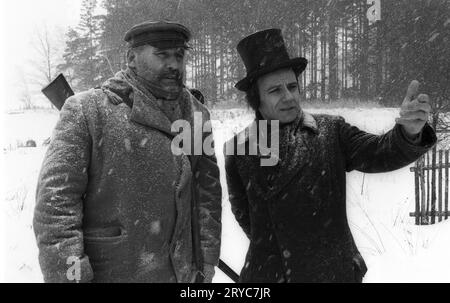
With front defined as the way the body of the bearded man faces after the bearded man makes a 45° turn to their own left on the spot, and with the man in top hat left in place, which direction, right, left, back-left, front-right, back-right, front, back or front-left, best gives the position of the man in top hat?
front

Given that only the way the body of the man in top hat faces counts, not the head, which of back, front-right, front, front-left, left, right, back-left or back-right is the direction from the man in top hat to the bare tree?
back-right

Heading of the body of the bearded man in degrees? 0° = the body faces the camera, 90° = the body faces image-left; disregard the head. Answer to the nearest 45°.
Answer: approximately 315°

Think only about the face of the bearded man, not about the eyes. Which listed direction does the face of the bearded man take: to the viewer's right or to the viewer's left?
to the viewer's right

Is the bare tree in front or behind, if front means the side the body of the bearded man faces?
behind

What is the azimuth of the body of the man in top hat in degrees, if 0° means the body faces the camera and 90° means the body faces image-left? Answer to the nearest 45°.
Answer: approximately 0°
